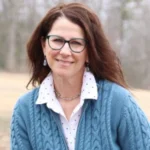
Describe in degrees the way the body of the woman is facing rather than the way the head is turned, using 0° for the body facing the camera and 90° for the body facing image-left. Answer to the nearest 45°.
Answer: approximately 0°
